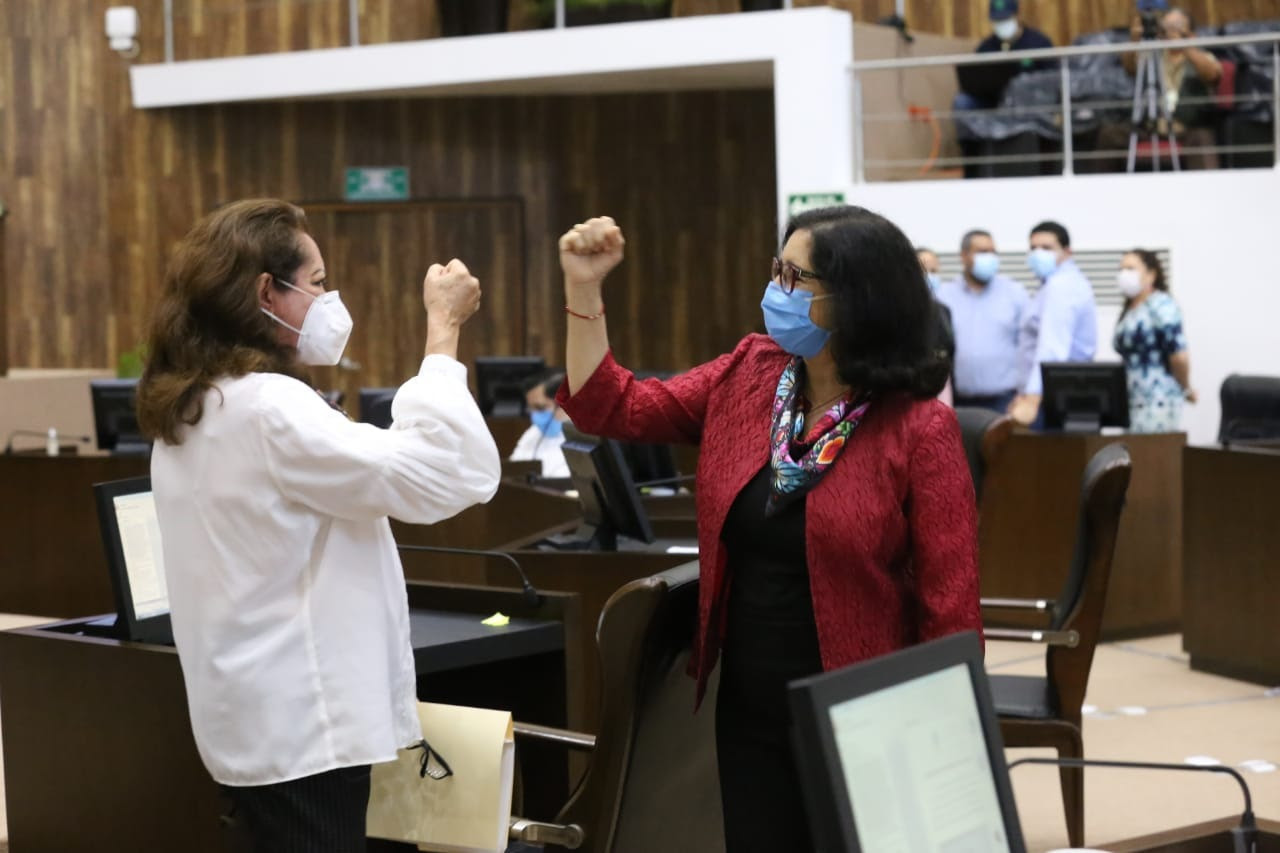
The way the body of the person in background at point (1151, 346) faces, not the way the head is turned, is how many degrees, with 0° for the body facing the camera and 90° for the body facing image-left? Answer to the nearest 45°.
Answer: approximately 45°

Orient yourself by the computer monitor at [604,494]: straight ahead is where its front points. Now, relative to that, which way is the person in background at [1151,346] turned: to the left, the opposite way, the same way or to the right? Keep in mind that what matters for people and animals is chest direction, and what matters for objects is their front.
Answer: the opposite way

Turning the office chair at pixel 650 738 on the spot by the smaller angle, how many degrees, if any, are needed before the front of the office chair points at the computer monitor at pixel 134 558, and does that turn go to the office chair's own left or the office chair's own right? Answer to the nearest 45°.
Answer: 0° — it already faces it

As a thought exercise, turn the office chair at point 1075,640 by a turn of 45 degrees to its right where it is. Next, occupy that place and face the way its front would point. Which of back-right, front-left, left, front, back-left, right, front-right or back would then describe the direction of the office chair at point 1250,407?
front-right

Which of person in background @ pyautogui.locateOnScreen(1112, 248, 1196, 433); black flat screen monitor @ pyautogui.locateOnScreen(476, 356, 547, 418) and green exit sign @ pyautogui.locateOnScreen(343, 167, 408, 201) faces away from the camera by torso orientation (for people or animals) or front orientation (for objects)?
the black flat screen monitor

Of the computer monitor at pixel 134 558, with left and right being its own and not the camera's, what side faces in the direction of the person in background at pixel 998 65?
left

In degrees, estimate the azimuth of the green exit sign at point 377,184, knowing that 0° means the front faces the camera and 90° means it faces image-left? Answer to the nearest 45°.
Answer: approximately 0°

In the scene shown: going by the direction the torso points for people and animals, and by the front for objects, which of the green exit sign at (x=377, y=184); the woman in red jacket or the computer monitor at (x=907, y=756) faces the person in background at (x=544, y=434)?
the green exit sign

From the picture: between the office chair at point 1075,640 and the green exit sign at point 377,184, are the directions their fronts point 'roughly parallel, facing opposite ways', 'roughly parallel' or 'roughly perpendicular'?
roughly perpendicular

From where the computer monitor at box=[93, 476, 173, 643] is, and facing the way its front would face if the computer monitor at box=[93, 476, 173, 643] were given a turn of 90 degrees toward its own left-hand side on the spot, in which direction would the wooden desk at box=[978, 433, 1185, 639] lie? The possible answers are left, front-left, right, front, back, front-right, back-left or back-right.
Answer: front

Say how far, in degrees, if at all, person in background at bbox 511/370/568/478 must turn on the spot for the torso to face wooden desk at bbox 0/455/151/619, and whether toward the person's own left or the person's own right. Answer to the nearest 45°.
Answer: approximately 45° to the person's own right

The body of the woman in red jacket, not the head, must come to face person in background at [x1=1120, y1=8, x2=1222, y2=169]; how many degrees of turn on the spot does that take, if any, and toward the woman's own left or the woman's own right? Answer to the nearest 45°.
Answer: approximately 135° to the woman's own right

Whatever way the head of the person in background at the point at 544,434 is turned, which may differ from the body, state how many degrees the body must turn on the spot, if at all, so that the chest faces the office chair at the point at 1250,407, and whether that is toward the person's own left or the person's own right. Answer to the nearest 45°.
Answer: approximately 135° to the person's own left

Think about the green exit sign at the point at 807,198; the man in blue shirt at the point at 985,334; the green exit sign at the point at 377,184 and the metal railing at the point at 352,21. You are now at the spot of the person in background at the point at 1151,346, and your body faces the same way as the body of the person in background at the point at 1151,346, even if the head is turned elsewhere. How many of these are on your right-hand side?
4

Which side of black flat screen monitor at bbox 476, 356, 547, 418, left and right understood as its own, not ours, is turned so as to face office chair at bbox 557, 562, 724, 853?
back
